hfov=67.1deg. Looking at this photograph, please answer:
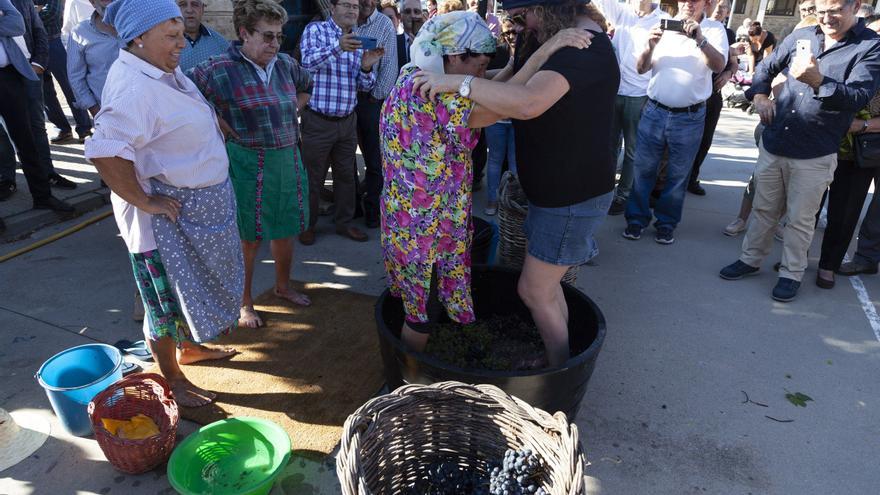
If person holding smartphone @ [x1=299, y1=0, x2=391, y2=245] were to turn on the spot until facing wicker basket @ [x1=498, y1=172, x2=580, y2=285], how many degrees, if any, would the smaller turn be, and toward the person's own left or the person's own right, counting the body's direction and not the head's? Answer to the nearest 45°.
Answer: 0° — they already face it

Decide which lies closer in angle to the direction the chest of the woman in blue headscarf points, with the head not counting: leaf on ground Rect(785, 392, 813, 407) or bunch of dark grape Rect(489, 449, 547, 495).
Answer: the leaf on ground

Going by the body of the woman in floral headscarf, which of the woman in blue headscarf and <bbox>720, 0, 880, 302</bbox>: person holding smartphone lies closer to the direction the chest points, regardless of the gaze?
the person holding smartphone

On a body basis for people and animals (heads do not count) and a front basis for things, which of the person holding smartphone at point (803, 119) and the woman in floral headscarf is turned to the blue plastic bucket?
the person holding smartphone

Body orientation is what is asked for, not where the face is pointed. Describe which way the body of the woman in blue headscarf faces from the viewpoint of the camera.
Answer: to the viewer's right

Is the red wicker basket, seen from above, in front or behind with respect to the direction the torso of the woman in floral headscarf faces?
behind

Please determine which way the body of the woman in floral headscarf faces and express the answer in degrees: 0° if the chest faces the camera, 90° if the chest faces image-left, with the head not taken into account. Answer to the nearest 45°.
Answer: approximately 225°

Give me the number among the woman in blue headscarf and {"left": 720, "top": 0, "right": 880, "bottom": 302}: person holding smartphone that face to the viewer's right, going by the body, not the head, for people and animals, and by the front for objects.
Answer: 1

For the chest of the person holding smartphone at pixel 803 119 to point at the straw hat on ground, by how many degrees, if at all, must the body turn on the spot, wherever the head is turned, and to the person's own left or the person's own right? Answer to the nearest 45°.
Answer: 0° — they already face it
